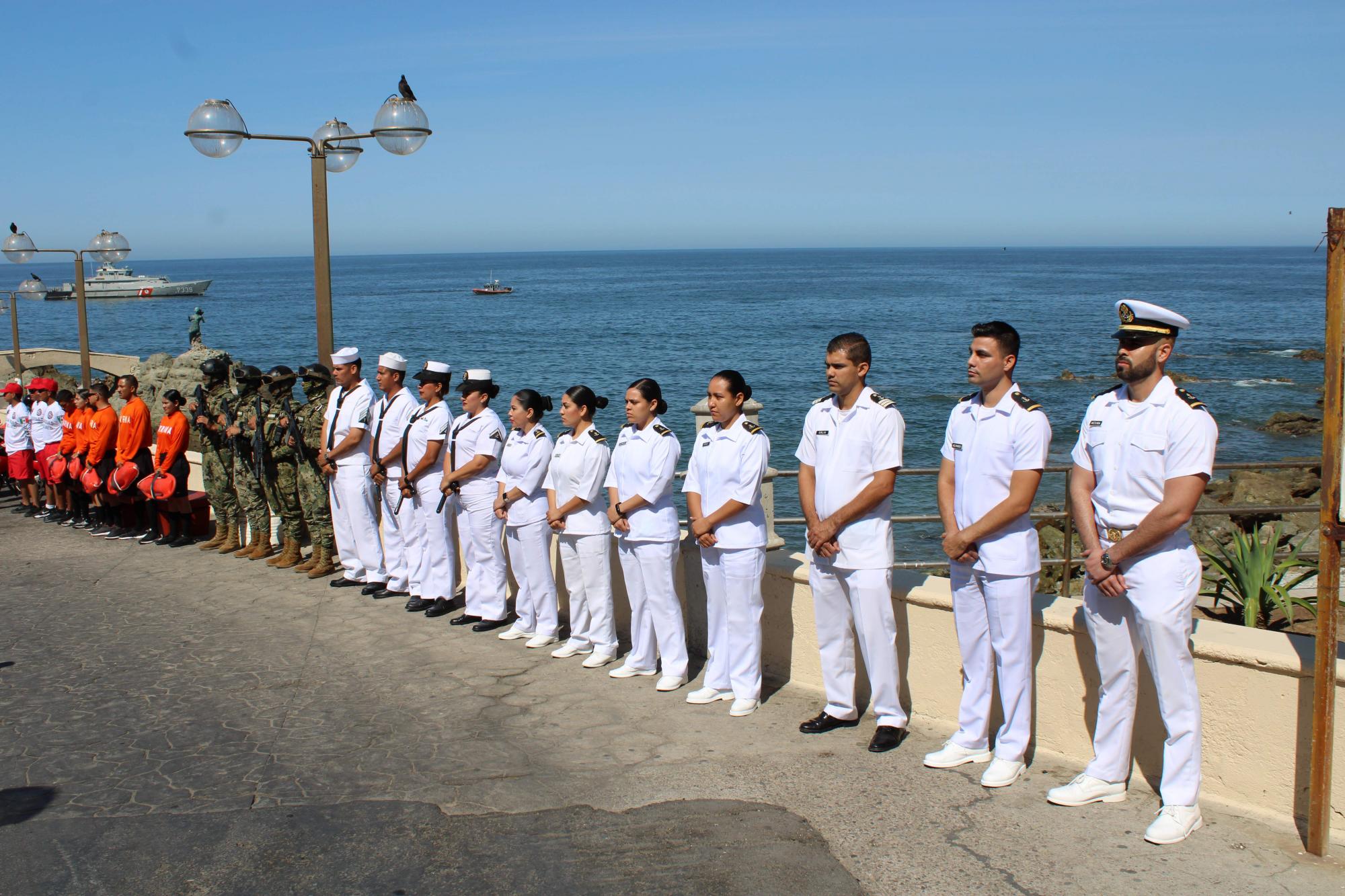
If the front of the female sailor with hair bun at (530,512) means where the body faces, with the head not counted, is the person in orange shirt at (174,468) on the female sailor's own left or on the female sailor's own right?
on the female sailor's own right

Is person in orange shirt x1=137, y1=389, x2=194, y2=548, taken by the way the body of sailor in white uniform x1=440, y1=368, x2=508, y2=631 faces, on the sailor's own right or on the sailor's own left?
on the sailor's own right

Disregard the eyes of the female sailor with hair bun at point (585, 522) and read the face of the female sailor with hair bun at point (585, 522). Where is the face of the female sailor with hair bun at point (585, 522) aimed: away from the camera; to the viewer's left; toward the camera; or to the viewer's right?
to the viewer's left

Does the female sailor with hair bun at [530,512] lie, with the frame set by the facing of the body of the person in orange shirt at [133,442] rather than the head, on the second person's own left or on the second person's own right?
on the second person's own left

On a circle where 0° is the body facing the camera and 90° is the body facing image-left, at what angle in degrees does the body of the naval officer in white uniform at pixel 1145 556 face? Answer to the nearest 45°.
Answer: approximately 45°

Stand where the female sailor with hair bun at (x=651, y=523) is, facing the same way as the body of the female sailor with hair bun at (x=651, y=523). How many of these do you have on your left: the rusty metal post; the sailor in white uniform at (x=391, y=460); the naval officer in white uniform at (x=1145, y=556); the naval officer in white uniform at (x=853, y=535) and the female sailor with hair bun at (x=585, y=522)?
3

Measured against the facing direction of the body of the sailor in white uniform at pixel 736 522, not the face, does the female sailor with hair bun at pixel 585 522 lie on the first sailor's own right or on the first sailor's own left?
on the first sailor's own right

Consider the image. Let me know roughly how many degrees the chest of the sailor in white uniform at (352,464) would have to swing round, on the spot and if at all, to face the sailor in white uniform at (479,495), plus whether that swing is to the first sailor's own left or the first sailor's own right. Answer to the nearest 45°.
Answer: approximately 90° to the first sailor's own left

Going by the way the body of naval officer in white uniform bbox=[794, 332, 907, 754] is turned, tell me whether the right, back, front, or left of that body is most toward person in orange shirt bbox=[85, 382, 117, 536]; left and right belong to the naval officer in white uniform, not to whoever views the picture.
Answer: right

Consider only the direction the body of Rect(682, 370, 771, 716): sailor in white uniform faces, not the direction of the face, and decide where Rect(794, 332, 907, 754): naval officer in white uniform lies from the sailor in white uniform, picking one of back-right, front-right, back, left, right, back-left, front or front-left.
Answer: left

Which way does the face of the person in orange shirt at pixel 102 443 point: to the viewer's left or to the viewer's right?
to the viewer's left

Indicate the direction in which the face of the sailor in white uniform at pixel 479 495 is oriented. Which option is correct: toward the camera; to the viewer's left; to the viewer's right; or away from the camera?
to the viewer's left

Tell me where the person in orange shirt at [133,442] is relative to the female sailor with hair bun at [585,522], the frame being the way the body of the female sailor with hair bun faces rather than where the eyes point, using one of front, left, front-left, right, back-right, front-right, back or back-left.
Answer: right

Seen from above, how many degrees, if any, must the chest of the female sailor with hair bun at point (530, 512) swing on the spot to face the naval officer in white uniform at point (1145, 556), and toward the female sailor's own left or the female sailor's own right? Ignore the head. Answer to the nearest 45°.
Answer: approximately 90° to the female sailor's own left

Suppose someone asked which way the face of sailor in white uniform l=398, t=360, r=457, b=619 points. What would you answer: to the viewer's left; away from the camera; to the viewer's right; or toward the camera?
to the viewer's left

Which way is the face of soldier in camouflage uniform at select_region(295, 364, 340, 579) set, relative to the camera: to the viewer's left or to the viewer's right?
to the viewer's left

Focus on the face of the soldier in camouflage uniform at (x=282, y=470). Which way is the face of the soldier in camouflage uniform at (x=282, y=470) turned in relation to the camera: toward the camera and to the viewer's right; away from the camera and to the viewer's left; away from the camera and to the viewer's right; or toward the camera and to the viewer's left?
toward the camera and to the viewer's left
